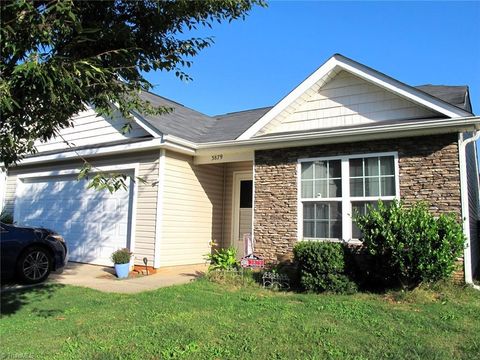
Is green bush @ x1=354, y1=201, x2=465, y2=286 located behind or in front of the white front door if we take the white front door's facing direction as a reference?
in front

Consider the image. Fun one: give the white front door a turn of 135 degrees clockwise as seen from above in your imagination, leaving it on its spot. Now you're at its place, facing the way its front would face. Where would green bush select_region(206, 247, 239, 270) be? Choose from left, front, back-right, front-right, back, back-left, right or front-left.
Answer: back-left

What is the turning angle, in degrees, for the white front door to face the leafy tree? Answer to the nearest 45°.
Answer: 0° — it already faces it

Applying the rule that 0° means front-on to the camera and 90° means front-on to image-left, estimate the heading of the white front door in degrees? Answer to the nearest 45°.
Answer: approximately 0°

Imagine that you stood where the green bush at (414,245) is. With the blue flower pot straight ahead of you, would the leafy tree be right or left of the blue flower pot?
left

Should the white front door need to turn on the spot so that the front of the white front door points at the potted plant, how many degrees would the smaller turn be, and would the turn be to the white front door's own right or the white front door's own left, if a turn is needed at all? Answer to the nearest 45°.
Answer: approximately 45° to the white front door's own right

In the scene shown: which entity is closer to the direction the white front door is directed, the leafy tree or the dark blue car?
the leafy tree

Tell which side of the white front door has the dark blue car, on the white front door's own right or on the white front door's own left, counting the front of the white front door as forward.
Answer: on the white front door's own right

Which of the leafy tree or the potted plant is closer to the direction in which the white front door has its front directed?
the leafy tree

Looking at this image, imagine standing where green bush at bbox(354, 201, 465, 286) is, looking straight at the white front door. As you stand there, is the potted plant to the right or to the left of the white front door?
left

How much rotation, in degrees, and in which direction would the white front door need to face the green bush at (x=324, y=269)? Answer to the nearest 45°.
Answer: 0° — it already faces it

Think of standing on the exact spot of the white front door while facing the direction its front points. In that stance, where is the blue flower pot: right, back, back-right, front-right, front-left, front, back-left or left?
front-right
